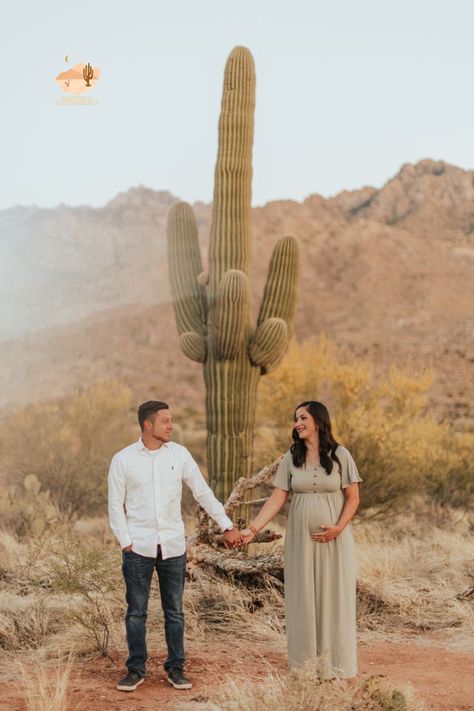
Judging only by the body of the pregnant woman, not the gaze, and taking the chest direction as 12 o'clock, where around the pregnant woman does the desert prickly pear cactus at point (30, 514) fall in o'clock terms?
The desert prickly pear cactus is roughly at 5 o'clock from the pregnant woman.

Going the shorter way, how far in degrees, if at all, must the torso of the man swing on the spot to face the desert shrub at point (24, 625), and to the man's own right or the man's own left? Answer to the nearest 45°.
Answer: approximately 135° to the man's own right

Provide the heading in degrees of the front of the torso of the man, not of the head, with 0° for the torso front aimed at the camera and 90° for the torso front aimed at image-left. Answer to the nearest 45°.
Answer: approximately 0°

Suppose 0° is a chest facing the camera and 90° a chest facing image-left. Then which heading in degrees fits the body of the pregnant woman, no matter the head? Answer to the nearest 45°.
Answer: approximately 0°

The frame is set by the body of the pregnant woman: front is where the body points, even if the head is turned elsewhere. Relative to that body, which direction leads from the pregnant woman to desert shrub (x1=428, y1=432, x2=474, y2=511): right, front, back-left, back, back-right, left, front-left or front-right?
back

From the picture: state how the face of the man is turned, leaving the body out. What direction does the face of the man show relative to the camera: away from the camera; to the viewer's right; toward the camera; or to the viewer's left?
to the viewer's right

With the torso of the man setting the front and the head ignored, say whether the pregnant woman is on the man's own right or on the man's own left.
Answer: on the man's own left

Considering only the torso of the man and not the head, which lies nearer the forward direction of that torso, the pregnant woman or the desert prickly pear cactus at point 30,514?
the pregnant woman

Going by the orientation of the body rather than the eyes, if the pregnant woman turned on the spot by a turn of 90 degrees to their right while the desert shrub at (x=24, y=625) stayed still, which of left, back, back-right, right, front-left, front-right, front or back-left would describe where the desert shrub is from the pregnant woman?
front-right

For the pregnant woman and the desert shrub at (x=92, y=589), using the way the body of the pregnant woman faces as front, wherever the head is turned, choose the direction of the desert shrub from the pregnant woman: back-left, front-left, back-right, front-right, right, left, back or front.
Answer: back-right

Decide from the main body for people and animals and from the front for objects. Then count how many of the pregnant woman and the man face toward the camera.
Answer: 2

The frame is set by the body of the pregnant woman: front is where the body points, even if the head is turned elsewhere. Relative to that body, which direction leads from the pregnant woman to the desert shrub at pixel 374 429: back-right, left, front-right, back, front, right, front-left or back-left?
back

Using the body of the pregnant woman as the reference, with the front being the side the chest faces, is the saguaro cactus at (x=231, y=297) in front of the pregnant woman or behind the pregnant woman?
behind
